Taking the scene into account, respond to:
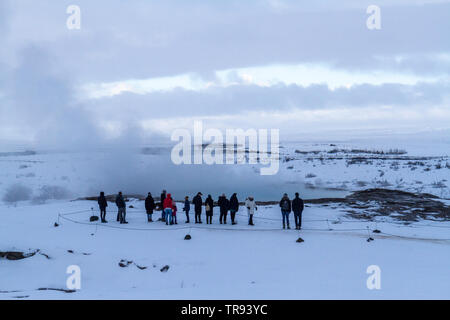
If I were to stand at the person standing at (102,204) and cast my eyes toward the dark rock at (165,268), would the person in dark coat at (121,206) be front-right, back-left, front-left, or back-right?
front-left

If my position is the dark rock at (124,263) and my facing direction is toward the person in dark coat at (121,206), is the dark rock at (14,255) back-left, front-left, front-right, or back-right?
front-left

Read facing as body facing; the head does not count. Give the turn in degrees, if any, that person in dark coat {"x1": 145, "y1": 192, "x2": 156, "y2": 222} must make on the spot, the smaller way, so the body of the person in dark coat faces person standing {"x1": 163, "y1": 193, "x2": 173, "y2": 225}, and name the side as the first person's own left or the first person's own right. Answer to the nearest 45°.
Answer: approximately 135° to the first person's own right

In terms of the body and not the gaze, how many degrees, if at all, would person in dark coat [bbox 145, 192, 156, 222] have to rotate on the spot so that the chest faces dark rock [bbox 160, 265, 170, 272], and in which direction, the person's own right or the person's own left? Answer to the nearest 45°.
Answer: approximately 180°

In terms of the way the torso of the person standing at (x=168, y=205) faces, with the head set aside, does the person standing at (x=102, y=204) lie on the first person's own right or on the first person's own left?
on the first person's own left

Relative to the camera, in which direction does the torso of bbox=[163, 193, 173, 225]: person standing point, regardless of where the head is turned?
away from the camera

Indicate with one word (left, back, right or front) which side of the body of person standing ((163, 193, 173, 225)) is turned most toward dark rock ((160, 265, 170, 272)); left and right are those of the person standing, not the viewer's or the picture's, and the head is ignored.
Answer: back

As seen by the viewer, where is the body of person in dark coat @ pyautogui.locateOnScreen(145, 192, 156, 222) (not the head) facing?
away from the camera

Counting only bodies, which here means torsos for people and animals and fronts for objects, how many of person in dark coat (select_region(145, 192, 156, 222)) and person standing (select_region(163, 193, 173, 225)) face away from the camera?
2

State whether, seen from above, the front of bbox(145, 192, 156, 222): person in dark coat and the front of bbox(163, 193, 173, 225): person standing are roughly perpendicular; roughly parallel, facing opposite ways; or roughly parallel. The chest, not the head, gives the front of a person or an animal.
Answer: roughly parallel

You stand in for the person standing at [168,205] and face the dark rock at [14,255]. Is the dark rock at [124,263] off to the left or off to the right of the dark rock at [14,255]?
left

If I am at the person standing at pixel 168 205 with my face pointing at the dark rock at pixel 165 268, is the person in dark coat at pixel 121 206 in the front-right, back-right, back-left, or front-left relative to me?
back-right
